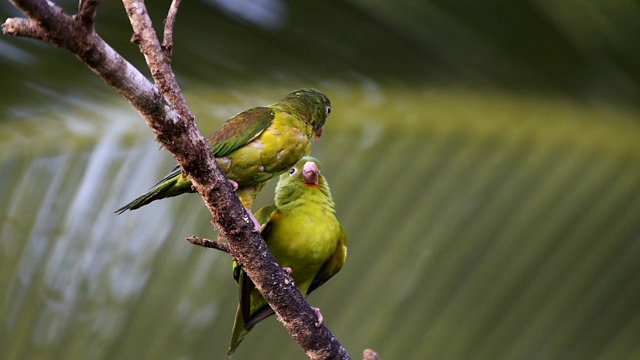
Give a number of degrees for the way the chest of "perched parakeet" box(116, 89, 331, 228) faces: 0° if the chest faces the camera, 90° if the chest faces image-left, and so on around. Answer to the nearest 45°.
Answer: approximately 270°
